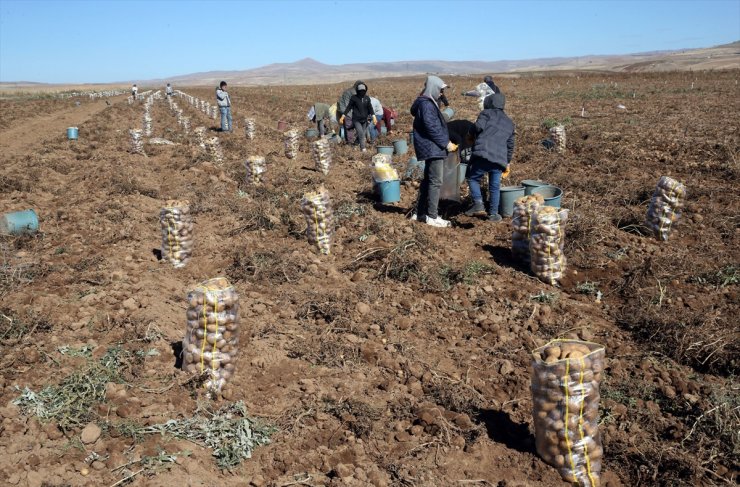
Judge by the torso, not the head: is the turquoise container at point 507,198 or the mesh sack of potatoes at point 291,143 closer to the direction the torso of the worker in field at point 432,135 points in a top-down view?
the turquoise container

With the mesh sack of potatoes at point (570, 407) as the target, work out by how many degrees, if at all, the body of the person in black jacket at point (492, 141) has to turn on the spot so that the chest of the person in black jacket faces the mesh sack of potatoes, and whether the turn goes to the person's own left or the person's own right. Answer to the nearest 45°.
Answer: approximately 135° to the person's own left

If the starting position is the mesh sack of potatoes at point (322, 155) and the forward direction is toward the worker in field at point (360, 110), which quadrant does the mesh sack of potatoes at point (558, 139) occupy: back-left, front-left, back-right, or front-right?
front-right

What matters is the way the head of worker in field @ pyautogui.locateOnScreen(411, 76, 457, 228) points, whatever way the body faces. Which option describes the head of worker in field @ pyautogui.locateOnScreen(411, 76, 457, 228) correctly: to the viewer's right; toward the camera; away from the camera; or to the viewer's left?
to the viewer's right

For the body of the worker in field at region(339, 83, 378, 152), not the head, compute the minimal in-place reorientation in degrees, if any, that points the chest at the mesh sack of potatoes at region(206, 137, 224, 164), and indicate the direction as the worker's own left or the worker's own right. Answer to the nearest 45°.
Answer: approximately 90° to the worker's own right

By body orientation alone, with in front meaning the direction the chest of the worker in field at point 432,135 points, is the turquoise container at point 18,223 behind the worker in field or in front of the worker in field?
behind

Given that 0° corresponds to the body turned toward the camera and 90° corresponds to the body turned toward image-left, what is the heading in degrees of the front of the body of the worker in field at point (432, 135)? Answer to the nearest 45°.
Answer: approximately 270°

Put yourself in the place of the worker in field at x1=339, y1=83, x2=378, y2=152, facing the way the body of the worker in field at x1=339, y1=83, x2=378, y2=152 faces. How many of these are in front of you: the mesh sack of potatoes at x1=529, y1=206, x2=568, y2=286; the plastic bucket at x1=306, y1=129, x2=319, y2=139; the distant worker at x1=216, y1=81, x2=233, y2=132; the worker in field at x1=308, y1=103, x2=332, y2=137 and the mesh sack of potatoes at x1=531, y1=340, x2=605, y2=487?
2

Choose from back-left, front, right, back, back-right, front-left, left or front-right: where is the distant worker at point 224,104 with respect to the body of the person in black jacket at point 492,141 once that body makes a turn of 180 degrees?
back

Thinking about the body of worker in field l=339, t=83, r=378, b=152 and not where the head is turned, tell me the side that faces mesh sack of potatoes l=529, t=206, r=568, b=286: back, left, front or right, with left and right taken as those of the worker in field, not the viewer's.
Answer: front

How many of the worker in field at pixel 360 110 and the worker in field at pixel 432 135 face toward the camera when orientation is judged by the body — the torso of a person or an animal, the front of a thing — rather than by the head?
1

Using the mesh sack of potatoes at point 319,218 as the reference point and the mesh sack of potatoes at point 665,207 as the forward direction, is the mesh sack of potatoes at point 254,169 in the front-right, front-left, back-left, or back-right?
back-left

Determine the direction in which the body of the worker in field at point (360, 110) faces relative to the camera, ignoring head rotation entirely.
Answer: toward the camera

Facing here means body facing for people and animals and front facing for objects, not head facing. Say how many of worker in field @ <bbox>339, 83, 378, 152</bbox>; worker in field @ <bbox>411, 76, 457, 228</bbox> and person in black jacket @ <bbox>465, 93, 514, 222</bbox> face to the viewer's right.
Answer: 1

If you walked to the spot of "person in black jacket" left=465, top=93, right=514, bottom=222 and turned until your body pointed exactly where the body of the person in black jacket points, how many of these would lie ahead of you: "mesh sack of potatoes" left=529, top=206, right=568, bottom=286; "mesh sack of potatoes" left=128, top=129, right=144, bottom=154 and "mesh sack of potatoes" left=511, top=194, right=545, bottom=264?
1

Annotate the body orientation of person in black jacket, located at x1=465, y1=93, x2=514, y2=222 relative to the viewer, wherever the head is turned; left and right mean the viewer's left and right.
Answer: facing away from the viewer and to the left of the viewer

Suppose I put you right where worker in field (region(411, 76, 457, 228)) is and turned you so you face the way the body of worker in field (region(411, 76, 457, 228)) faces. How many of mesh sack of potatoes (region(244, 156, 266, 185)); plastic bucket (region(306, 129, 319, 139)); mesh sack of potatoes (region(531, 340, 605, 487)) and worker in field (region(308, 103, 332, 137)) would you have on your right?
1

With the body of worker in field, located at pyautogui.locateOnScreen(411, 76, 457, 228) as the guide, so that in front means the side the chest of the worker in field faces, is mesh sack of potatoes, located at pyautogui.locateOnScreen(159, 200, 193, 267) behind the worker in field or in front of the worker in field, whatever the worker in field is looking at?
behind
